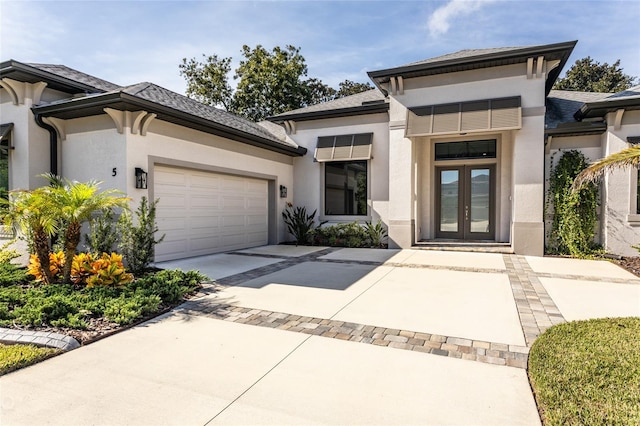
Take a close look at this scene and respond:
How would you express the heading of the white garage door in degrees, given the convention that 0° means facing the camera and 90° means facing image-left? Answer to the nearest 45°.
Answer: approximately 315°

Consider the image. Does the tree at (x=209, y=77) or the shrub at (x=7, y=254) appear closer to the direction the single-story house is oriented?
the shrub

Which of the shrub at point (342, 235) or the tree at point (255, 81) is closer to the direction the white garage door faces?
the shrub

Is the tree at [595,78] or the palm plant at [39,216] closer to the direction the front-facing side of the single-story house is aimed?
the palm plant

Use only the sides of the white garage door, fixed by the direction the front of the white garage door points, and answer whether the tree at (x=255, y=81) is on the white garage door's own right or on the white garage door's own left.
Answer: on the white garage door's own left

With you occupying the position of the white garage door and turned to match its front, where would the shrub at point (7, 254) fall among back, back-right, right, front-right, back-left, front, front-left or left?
back-right

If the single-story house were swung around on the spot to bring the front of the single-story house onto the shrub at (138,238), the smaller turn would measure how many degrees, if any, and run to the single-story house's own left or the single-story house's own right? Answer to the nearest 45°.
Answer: approximately 45° to the single-story house's own right

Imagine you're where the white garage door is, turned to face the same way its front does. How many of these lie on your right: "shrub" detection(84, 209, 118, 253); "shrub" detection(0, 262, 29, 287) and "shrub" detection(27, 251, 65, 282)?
3

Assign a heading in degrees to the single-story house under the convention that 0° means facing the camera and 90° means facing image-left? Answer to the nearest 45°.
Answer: approximately 0°

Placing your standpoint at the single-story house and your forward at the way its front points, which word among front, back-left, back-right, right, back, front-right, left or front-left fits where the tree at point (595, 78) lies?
back-left

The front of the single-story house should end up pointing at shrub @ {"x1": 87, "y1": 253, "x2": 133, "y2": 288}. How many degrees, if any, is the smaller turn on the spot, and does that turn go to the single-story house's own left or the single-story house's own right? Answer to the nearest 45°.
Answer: approximately 45° to the single-story house's own right

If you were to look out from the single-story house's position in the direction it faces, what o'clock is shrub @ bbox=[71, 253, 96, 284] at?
The shrub is roughly at 2 o'clock from the single-story house.
